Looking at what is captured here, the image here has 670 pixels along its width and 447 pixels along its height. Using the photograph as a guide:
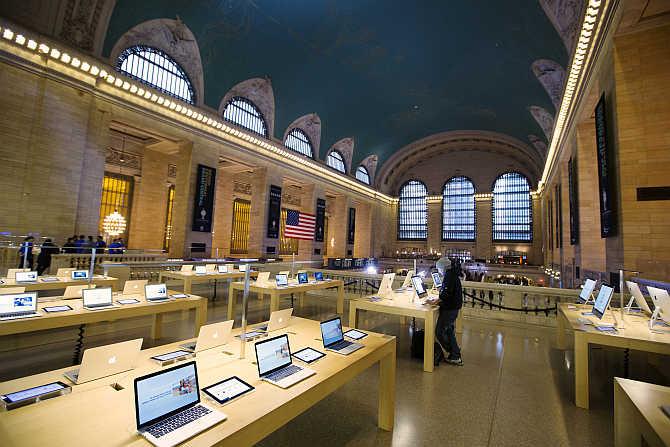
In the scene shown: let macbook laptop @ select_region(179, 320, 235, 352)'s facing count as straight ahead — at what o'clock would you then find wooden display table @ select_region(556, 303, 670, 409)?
The wooden display table is roughly at 5 o'clock from the macbook laptop.

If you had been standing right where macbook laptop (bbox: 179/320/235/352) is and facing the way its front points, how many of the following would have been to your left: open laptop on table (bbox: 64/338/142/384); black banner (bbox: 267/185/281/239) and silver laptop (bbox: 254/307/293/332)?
1

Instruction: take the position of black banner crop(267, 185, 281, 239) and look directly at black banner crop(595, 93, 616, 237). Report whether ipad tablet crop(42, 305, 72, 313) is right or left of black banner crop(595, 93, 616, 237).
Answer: right

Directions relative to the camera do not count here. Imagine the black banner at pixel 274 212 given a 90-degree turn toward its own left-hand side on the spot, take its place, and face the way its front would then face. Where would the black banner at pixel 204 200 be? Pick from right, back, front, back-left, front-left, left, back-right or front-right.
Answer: back

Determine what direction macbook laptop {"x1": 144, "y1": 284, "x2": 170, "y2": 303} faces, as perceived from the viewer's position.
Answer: facing the viewer

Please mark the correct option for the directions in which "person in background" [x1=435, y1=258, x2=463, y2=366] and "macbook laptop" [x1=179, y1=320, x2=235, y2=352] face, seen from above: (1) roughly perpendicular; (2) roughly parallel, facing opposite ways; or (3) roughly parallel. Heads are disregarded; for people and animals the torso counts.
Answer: roughly parallel

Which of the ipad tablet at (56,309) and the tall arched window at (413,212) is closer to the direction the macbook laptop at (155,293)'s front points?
the ipad tablet

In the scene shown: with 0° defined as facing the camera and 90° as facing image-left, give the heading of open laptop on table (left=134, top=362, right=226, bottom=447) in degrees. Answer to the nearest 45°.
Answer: approximately 315°

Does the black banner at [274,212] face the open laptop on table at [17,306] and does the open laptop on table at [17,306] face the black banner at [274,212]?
no

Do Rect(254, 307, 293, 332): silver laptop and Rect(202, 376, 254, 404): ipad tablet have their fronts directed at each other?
no

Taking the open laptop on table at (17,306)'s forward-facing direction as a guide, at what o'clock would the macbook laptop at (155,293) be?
The macbook laptop is roughly at 10 o'clock from the open laptop on table.

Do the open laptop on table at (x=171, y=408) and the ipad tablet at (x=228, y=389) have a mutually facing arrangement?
no

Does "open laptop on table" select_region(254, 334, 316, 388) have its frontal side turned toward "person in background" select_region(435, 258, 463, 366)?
no

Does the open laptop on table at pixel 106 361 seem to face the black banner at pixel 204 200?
no

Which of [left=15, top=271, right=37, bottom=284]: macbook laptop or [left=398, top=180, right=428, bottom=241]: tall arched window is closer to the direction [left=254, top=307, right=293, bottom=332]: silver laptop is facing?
the macbook laptop

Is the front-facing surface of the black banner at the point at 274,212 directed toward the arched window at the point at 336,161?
no
